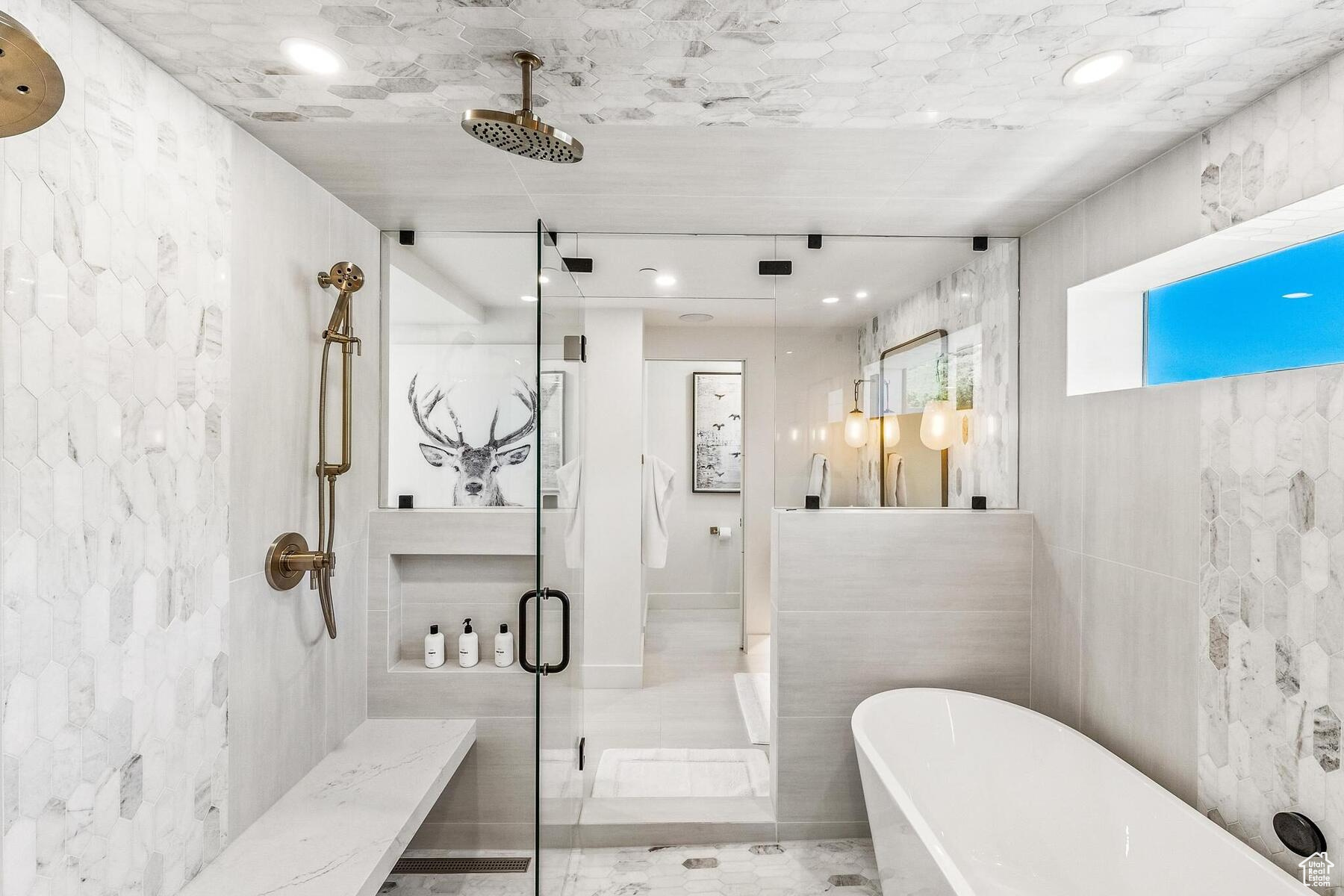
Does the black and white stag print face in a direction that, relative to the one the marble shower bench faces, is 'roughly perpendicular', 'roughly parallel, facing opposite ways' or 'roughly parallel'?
roughly perpendicular

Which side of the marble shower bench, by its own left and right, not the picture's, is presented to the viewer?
right

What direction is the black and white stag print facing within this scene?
toward the camera

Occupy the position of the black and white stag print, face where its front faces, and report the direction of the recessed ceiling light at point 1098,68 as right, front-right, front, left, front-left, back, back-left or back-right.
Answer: front-left

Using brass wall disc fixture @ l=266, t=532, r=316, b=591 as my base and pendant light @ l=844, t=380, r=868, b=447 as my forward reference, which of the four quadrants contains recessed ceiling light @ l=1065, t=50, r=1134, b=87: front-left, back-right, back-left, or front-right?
front-right

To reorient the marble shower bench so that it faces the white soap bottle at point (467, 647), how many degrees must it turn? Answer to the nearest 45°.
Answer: approximately 45° to its left

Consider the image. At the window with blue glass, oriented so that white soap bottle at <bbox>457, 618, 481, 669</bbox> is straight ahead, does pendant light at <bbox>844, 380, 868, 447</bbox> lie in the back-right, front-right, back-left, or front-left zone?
front-right

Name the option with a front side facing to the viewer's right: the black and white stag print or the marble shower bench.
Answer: the marble shower bench

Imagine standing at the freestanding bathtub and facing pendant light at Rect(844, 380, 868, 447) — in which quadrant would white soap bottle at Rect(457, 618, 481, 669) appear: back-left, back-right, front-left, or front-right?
front-left
